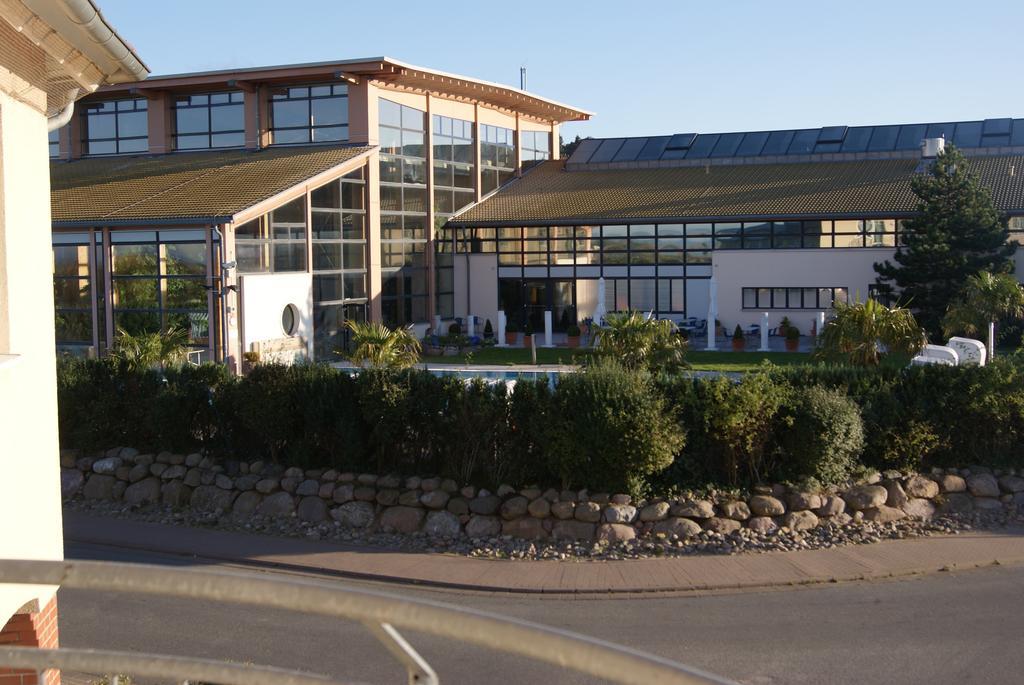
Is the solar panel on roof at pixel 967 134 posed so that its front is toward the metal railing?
yes

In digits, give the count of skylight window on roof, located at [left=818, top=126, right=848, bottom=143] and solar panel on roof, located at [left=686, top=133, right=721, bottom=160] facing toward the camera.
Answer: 2

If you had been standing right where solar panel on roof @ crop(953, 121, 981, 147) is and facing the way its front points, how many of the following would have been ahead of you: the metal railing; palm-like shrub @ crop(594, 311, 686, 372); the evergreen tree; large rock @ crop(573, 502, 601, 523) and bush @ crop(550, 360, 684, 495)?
5

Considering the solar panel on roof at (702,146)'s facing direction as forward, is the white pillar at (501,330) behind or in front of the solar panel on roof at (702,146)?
in front

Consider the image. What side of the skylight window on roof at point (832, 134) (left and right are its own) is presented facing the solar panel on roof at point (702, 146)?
right

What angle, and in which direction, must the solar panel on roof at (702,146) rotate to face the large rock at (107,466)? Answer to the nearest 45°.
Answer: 0° — it already faces it

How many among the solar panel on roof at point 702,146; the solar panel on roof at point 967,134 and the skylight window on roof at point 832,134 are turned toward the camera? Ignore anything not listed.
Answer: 3

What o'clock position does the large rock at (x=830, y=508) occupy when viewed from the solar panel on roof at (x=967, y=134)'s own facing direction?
The large rock is roughly at 12 o'clock from the solar panel on roof.

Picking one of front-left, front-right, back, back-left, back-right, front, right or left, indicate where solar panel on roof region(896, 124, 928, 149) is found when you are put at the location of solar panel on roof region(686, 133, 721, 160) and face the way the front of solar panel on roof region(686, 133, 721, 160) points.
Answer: left

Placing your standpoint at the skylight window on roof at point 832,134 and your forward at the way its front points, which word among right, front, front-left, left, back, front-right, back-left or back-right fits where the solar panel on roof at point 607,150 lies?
right

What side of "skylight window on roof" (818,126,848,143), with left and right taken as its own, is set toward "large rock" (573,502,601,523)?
front
